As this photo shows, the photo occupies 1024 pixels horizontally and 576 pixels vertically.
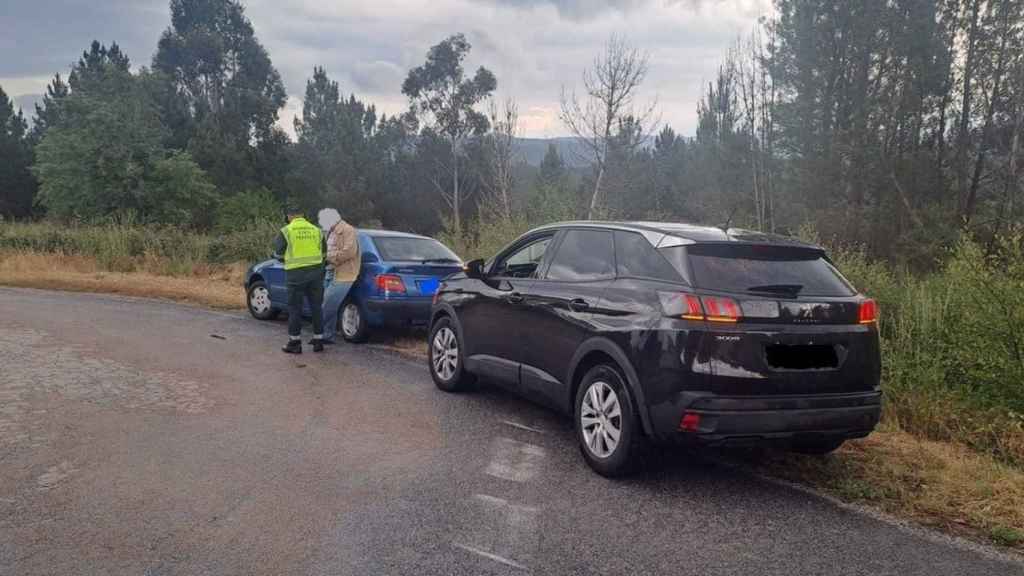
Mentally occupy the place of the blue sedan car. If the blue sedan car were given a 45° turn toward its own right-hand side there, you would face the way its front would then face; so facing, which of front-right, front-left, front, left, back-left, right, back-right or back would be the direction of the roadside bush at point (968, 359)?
back-right

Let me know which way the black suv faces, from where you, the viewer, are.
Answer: facing away from the viewer and to the left of the viewer

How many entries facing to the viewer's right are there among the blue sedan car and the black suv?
0

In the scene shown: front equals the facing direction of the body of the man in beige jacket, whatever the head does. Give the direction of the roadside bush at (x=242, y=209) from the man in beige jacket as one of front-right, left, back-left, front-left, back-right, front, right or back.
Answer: right

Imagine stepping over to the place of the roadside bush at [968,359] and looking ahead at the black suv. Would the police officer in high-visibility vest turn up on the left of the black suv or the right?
right

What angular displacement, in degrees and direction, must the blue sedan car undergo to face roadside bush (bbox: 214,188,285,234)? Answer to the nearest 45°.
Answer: approximately 45° to its right

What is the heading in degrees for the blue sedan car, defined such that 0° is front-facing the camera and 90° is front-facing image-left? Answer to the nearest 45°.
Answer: approximately 135°

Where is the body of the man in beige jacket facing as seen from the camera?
to the viewer's left

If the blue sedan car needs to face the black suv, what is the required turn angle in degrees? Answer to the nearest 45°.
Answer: approximately 135° to its left

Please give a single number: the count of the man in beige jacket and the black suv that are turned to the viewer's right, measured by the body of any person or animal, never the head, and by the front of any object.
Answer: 0
